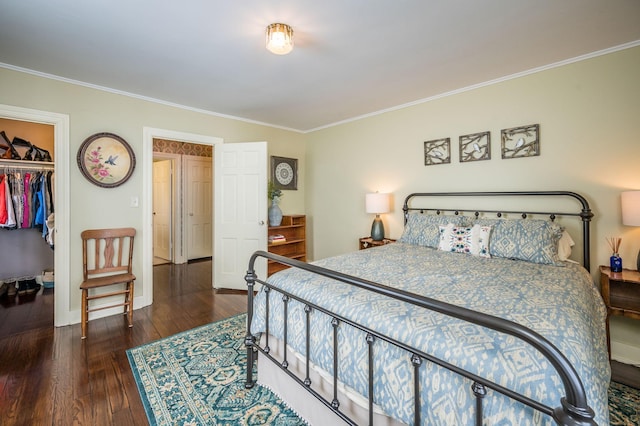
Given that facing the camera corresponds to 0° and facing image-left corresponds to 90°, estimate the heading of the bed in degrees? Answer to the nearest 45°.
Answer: approximately 45°

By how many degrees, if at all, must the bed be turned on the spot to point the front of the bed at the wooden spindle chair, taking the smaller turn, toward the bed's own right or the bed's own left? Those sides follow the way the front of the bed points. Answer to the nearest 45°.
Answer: approximately 45° to the bed's own right

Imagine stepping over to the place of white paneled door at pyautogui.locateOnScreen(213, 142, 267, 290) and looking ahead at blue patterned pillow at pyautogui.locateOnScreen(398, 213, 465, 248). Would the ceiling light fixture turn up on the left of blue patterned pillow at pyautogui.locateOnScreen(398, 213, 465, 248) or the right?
right

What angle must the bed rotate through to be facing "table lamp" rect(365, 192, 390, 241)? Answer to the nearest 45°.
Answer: approximately 135° to its right

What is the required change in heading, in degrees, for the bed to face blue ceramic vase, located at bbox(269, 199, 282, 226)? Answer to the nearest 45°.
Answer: approximately 90° to its right

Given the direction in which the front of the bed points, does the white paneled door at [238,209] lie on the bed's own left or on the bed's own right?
on the bed's own right
